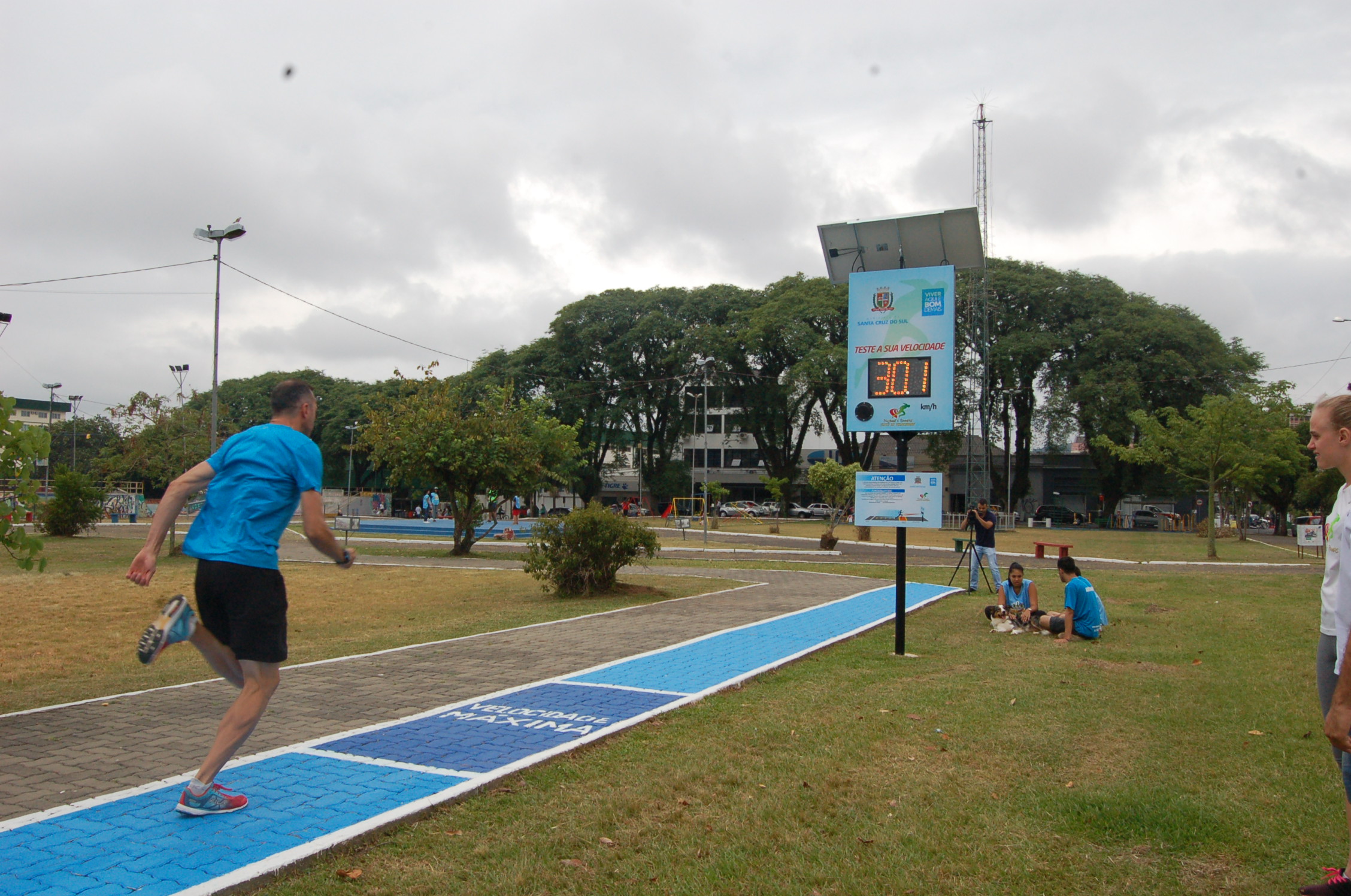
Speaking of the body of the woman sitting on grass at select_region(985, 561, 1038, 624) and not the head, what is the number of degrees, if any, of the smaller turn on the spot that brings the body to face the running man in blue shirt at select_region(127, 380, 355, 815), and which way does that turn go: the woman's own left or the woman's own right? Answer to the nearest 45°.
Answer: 0° — they already face them

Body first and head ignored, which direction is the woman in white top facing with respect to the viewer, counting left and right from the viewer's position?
facing to the left of the viewer

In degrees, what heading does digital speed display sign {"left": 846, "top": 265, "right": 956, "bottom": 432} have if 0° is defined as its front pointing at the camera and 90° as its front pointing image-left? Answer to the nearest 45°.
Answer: approximately 0°

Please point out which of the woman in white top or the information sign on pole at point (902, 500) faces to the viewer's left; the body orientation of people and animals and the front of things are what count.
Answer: the woman in white top

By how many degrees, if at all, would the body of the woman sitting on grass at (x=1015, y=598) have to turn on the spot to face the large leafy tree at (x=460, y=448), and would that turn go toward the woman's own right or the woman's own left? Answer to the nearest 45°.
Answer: approximately 135° to the woman's own right

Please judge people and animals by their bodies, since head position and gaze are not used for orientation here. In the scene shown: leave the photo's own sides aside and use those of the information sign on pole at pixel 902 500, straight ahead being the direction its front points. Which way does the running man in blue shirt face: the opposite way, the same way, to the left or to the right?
the opposite way

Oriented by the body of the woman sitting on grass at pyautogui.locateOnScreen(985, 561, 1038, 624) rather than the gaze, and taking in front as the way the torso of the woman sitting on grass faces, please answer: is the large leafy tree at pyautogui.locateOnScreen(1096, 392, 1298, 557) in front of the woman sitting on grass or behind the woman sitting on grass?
behind

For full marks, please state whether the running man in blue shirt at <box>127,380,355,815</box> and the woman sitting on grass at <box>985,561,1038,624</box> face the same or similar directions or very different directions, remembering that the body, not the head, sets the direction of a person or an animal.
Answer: very different directions

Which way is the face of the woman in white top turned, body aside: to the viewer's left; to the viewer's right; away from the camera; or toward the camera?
to the viewer's left

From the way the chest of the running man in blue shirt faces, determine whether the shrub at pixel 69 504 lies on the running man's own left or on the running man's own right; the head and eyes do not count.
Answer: on the running man's own left
